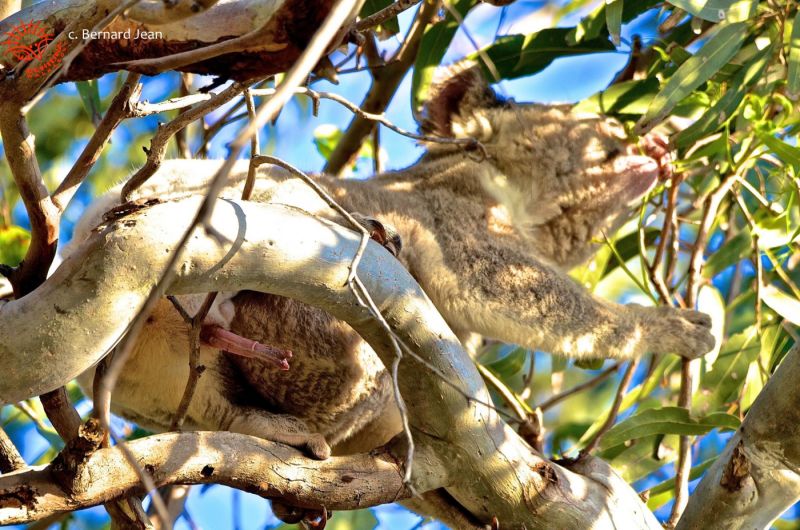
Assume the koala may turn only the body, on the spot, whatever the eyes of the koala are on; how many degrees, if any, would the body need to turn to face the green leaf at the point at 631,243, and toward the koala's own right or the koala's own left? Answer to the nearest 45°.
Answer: approximately 45° to the koala's own left

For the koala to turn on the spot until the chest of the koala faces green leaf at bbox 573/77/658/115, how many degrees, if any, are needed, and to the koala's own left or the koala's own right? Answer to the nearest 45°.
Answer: approximately 45° to the koala's own left

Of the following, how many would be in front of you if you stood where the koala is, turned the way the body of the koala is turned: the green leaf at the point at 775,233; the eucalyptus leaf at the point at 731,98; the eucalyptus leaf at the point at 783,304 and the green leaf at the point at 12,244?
3

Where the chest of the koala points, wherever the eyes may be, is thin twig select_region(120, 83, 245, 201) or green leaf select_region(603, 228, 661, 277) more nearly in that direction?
the green leaf

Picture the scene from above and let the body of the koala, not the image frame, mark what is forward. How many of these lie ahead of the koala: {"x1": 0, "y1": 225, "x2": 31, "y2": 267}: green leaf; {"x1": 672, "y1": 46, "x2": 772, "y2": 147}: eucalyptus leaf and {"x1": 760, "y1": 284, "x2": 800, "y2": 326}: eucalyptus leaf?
2

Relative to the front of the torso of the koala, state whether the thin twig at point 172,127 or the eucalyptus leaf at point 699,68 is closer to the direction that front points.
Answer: the eucalyptus leaf

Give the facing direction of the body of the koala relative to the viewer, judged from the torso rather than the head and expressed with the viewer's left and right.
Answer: facing to the right of the viewer

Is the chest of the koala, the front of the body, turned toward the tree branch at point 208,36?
no

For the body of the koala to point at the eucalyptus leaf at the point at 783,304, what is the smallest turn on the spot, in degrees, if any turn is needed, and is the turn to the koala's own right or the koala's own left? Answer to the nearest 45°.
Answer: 0° — it already faces it

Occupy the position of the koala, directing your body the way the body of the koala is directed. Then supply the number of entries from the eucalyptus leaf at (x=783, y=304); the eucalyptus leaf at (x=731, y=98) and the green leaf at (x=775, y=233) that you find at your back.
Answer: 0
